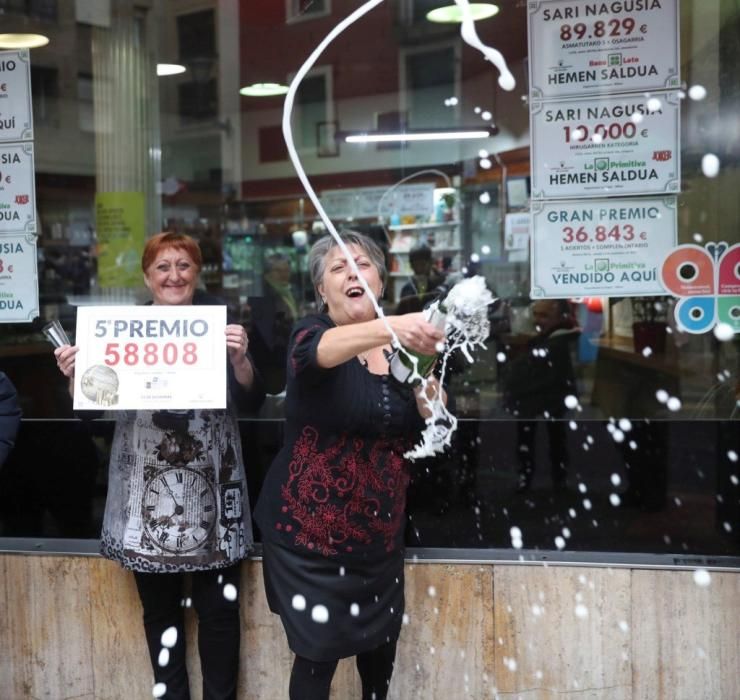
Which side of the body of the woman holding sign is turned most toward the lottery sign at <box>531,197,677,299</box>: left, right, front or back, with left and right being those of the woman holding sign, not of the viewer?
left

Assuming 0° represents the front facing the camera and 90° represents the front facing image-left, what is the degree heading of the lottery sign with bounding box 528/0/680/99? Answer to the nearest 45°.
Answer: approximately 0°

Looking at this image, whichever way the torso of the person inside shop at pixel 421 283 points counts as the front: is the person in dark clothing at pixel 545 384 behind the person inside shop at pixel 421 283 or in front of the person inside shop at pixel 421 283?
in front

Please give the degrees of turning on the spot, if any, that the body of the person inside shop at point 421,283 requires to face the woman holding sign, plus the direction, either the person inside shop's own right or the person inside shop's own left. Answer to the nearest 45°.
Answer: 0° — they already face them

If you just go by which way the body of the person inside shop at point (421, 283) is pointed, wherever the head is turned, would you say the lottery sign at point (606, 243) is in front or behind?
in front
